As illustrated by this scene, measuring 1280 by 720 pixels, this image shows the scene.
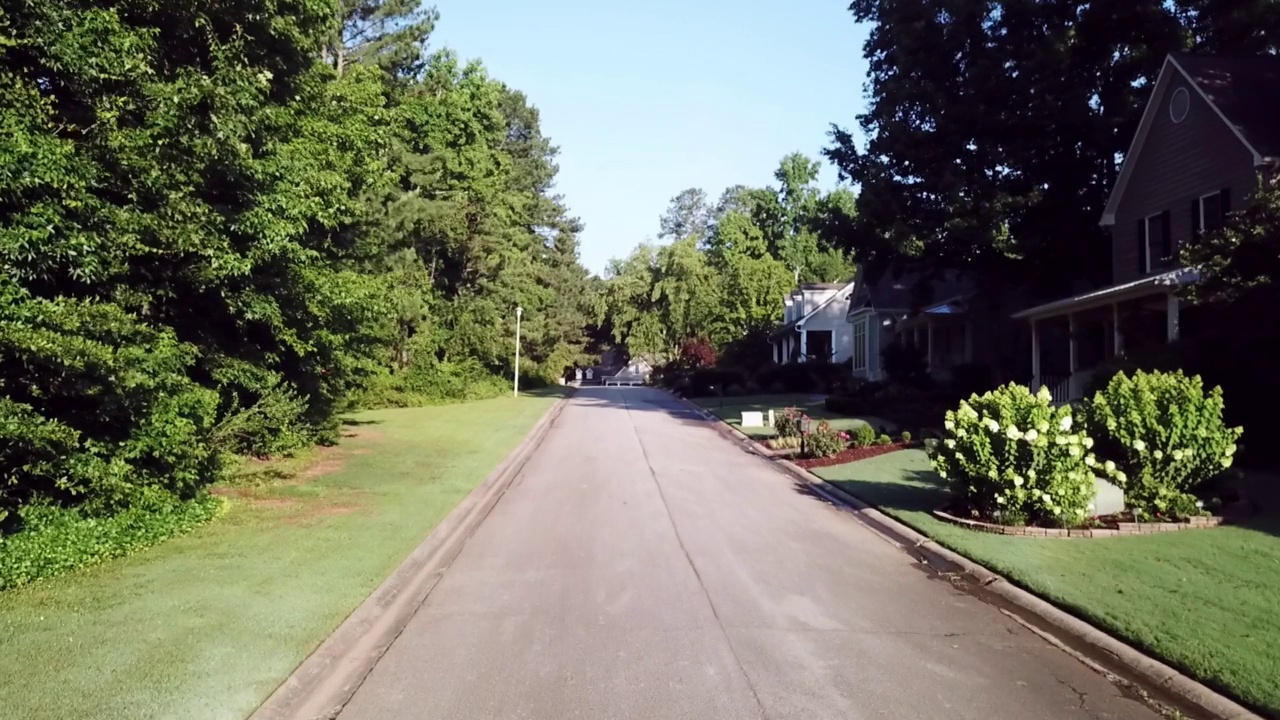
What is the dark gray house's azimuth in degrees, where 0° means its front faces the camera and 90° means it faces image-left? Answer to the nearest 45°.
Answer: approximately 45°

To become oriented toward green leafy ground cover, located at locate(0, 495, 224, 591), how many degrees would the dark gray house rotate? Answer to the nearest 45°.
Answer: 0° — it already faces it

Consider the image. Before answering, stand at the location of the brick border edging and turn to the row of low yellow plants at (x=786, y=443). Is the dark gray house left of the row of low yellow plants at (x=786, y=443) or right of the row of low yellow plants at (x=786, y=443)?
right

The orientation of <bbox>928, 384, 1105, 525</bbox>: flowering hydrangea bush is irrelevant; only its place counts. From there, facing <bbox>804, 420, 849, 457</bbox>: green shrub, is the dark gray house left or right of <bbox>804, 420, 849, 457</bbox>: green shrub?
right

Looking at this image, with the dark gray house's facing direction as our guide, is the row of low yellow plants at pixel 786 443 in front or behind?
in front

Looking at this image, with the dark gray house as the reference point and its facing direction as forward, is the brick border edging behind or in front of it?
in front

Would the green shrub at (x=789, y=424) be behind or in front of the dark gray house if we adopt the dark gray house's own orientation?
in front

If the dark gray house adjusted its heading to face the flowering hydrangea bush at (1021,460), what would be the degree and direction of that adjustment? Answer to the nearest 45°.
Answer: approximately 45° to its left
